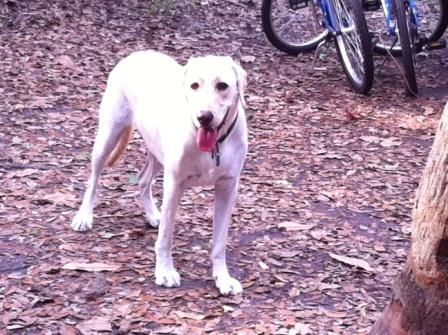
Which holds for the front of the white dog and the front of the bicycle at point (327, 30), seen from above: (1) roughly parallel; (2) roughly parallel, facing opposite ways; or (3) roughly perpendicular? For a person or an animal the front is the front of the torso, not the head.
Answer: roughly parallel

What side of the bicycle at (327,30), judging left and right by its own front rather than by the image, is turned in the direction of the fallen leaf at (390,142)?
back

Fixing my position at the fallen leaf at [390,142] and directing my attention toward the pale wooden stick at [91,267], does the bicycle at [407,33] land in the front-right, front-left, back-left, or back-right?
back-right

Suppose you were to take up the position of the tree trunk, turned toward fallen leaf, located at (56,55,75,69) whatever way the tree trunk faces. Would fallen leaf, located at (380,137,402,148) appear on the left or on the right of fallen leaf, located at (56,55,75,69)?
right

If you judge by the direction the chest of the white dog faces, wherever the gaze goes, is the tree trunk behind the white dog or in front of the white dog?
in front

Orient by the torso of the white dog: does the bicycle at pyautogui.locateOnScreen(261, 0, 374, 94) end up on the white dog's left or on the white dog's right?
on the white dog's left

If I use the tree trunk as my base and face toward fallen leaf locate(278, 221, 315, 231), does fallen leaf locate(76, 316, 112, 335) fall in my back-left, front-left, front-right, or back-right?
front-left

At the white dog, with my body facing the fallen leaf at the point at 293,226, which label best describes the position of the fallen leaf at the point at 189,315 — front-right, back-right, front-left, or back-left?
back-right

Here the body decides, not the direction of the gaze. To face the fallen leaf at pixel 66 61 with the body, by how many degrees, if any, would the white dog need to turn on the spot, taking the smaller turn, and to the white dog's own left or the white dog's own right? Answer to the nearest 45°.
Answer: approximately 135° to the white dog's own left
